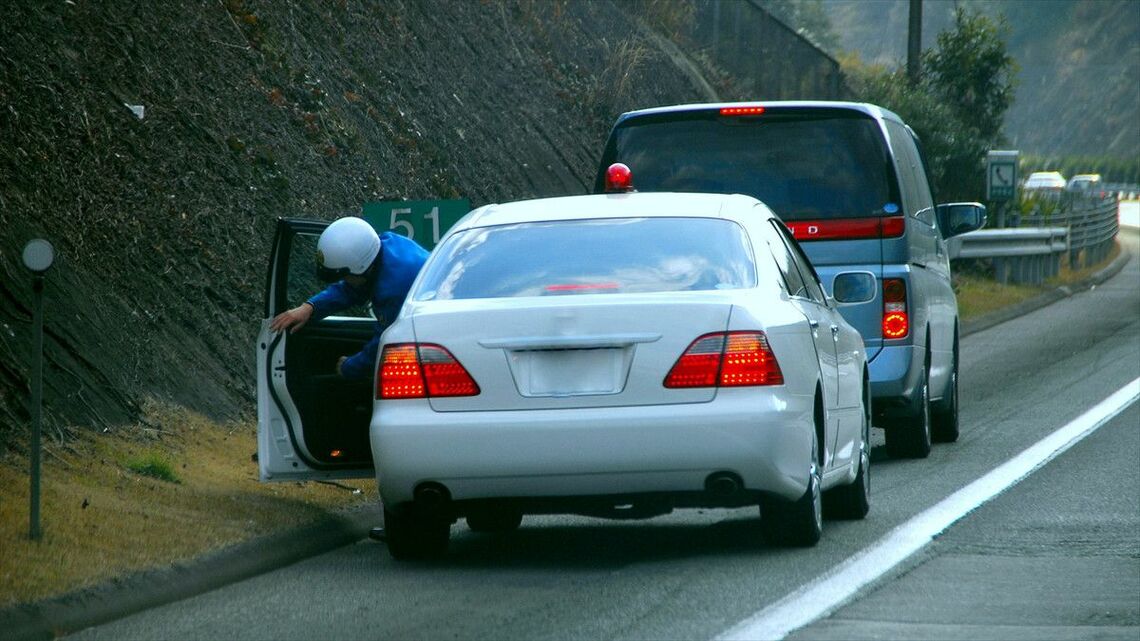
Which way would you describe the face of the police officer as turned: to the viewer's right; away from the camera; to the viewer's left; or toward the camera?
to the viewer's left

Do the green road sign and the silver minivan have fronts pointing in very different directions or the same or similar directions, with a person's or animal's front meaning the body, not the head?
very different directions

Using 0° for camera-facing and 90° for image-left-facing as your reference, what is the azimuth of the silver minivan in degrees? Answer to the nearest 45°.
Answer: approximately 180°

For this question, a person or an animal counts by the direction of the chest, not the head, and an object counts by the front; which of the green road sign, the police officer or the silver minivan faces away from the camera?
the silver minivan

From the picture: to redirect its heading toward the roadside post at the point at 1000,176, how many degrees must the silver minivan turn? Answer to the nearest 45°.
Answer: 0° — it already faces it

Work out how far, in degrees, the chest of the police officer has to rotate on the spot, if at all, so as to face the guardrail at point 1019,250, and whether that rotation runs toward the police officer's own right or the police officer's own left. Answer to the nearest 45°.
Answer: approximately 135° to the police officer's own right

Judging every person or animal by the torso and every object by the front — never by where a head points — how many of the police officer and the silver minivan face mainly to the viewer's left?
1

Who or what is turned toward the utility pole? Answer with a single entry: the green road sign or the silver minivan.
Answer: the silver minivan

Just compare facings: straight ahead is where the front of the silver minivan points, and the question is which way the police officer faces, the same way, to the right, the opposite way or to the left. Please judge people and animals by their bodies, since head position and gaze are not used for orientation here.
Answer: to the left

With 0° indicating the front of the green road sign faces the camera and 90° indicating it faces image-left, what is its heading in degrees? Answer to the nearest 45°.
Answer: approximately 0°

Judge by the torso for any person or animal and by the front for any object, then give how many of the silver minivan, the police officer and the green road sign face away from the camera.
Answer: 1

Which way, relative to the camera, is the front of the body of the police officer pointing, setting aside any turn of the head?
to the viewer's left

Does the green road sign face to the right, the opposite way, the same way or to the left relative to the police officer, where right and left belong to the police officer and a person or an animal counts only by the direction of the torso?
to the left

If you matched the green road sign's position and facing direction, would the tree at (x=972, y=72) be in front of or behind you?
behind
